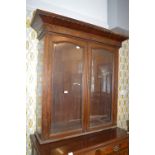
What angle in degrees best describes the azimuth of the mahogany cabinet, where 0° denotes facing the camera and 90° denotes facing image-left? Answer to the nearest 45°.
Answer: approximately 315°
